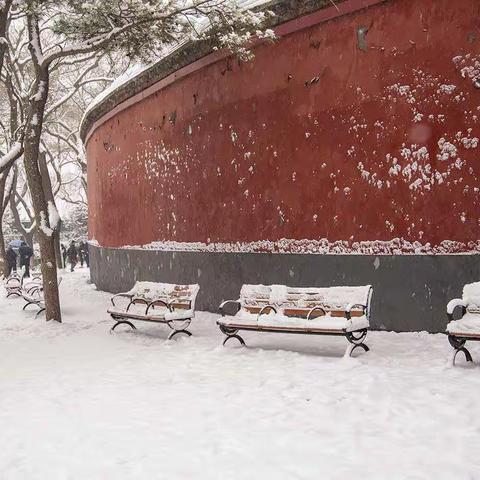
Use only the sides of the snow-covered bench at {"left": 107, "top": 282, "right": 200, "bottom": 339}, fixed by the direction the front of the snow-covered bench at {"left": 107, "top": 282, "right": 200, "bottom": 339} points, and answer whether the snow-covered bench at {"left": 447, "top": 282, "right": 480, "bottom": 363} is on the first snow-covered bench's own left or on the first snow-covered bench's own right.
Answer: on the first snow-covered bench's own left

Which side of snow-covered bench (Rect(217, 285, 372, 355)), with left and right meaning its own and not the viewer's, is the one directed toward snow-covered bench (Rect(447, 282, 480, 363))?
left

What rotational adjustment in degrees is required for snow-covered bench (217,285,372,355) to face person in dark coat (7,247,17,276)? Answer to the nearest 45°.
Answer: approximately 90° to its right

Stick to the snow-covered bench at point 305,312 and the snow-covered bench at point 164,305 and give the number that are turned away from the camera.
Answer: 0

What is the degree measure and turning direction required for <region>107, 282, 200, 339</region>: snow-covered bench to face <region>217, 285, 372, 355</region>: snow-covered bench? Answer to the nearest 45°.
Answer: approximately 90° to its left

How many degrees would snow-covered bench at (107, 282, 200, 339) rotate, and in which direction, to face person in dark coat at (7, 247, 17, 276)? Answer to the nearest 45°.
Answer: approximately 135° to its right

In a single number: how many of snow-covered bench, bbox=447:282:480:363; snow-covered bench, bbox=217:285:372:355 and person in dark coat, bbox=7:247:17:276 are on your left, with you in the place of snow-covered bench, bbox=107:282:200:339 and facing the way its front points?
2

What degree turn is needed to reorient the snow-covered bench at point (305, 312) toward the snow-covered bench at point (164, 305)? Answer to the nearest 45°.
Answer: approximately 90° to its right

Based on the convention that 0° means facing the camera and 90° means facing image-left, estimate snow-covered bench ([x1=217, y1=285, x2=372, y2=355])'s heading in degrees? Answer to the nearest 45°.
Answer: approximately 45°

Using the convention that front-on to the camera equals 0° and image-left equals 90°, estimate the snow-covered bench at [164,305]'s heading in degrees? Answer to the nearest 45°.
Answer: approximately 45°
